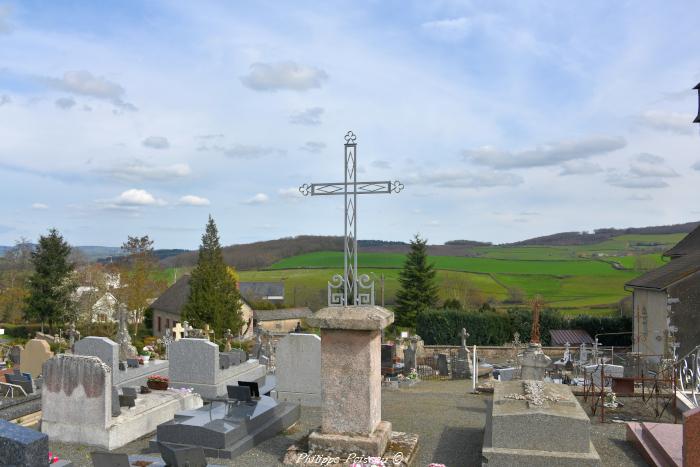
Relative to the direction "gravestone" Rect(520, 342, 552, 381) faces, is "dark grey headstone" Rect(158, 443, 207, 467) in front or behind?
in front

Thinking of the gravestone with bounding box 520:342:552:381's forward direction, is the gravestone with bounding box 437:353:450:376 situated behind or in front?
behind

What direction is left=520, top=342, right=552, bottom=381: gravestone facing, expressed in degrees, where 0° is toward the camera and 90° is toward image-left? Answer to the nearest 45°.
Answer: approximately 0°

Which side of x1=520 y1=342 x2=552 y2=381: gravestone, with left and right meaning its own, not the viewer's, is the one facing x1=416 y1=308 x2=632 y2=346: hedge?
back

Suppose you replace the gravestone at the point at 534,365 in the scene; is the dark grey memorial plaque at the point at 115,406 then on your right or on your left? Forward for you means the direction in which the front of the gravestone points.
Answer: on your right

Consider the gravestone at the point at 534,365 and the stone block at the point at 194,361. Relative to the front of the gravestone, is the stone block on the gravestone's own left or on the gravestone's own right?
on the gravestone's own right

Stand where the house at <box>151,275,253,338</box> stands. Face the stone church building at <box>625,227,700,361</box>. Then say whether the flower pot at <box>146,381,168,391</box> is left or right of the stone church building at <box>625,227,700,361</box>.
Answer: right

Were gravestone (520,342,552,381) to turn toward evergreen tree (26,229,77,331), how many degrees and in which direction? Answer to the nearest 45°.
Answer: approximately 135° to its right

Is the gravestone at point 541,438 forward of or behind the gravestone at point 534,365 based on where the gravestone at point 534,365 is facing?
forward

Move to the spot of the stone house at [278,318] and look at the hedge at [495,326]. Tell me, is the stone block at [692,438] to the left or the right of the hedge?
right

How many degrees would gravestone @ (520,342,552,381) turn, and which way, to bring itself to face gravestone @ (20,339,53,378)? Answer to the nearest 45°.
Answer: approximately 90° to its right

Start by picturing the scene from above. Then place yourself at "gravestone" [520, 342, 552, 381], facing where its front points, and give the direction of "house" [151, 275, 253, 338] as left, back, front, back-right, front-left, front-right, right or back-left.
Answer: back-right

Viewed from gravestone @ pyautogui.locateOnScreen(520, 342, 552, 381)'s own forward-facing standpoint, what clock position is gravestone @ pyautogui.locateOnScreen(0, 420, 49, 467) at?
gravestone @ pyautogui.locateOnScreen(0, 420, 49, 467) is roughly at 1 o'clock from gravestone @ pyautogui.locateOnScreen(520, 342, 552, 381).
